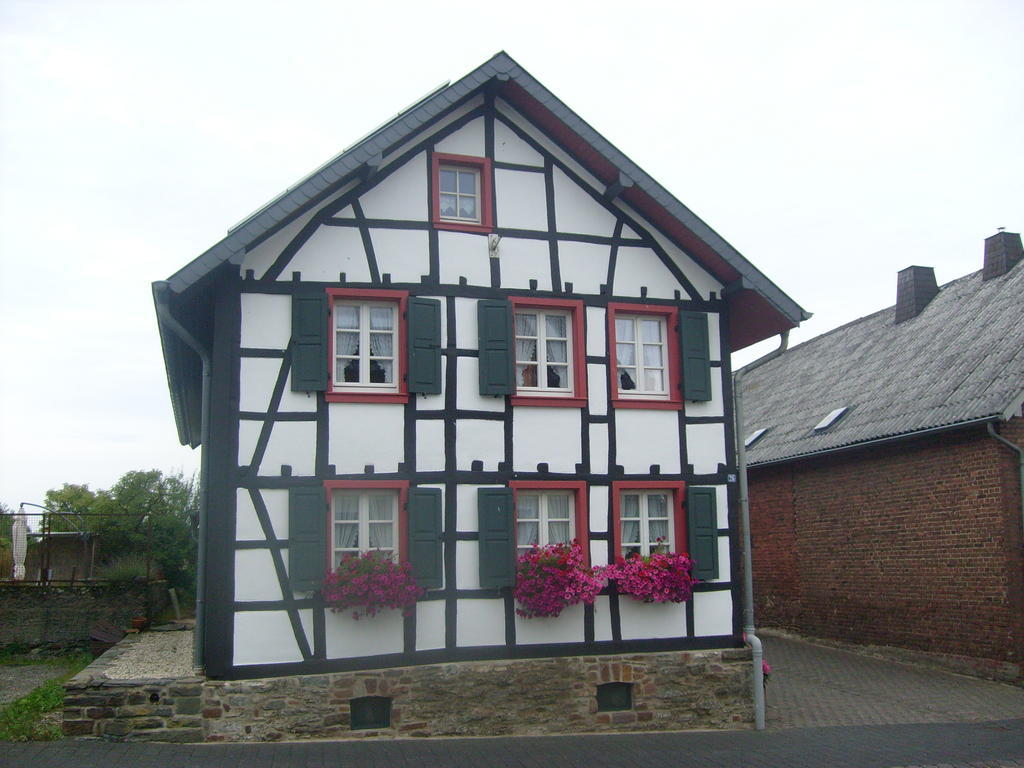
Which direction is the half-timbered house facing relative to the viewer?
toward the camera

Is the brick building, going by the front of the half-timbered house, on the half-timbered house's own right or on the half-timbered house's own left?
on the half-timbered house's own left
